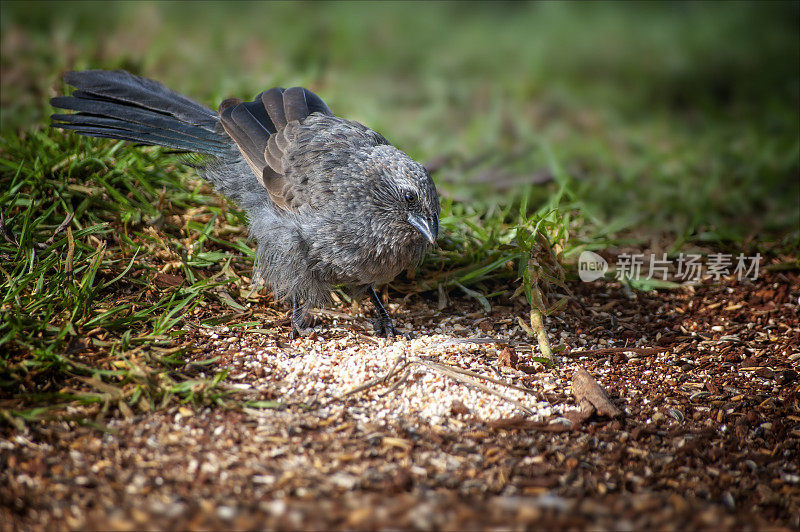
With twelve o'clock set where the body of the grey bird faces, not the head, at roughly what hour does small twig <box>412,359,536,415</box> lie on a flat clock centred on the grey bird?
The small twig is roughly at 12 o'clock from the grey bird.

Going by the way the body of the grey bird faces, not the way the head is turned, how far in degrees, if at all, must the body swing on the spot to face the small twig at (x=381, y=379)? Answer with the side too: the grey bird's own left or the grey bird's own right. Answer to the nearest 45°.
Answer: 0° — it already faces it

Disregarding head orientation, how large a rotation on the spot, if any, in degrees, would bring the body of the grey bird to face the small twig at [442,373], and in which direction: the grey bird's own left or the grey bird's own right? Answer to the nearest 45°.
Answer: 0° — it already faces it

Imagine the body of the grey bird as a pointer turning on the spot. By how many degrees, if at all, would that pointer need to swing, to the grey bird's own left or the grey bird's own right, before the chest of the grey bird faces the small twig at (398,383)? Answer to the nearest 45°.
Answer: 0° — it already faces it

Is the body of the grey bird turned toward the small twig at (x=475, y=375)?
yes

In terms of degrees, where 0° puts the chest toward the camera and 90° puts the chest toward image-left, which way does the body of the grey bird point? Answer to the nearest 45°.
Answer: approximately 315°

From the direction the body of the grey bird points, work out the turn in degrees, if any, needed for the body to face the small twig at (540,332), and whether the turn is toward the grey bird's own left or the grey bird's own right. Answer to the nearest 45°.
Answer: approximately 45° to the grey bird's own left
